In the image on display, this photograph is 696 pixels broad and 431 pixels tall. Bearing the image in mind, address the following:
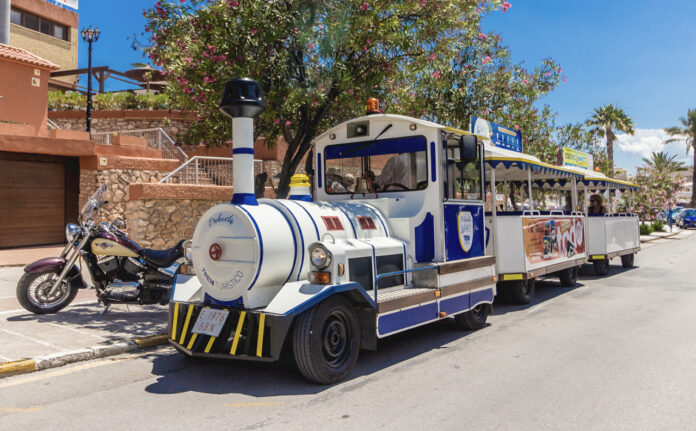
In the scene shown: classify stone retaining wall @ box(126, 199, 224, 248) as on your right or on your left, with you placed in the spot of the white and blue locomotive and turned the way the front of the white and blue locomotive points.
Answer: on your right

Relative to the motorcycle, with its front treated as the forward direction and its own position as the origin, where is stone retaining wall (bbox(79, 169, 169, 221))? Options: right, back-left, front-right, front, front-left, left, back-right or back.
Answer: right

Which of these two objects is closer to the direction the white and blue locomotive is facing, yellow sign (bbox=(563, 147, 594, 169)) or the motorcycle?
the motorcycle

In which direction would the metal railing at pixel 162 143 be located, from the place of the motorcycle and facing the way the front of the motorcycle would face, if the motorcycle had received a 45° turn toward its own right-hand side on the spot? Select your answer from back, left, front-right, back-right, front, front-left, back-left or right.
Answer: front-right

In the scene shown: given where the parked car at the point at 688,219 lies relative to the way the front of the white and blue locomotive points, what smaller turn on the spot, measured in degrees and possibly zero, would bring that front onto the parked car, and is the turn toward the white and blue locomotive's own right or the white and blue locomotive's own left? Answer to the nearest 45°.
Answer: approximately 180°

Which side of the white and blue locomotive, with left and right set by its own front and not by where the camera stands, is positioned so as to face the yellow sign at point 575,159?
back

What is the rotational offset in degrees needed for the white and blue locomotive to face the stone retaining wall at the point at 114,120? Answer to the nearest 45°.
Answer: approximately 90° to its right

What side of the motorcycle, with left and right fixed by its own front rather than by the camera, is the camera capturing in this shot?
left

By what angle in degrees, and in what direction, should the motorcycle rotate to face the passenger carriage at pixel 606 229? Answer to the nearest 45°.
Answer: approximately 180°

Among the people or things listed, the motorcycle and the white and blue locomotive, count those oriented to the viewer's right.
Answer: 0

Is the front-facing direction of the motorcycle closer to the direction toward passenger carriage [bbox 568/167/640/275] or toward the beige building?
the beige building

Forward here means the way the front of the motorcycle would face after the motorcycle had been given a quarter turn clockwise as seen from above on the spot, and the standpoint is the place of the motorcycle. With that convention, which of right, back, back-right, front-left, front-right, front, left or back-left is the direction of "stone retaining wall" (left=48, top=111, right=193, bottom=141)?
front
